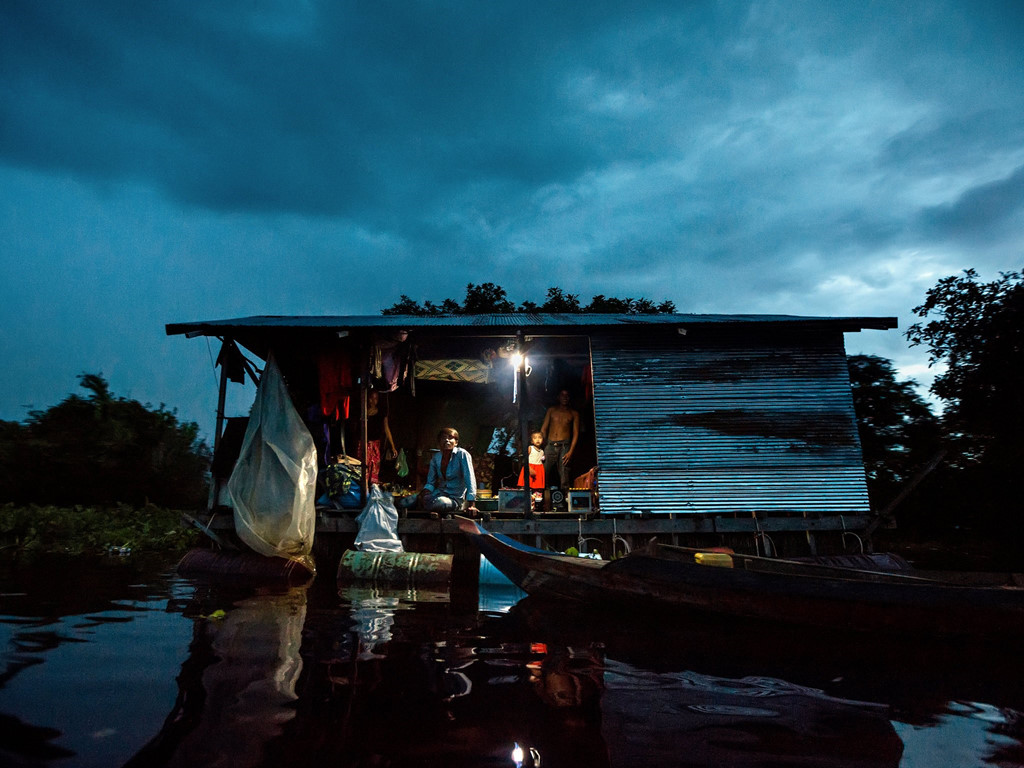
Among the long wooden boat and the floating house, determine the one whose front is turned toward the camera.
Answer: the floating house

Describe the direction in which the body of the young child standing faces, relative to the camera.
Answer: toward the camera

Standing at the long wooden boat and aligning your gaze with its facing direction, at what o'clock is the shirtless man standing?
The shirtless man standing is roughly at 2 o'clock from the long wooden boat.

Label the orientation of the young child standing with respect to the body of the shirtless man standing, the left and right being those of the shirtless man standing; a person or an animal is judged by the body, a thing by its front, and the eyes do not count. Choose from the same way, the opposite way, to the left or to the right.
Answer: the same way

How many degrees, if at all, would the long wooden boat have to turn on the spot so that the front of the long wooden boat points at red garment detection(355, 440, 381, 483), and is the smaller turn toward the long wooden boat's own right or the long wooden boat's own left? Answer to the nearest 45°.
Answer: approximately 45° to the long wooden boat's own right

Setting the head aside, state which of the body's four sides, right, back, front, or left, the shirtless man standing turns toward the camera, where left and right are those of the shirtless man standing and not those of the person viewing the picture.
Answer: front

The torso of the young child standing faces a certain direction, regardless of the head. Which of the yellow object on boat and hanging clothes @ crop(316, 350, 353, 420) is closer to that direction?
the yellow object on boat

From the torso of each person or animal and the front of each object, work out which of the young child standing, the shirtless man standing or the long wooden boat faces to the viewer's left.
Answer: the long wooden boat

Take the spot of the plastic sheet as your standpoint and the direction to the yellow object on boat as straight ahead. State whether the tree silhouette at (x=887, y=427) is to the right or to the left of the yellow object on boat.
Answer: left

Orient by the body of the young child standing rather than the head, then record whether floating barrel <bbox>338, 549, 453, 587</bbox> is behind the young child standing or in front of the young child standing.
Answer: in front

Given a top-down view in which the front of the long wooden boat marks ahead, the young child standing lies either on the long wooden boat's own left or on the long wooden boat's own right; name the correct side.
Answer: on the long wooden boat's own right

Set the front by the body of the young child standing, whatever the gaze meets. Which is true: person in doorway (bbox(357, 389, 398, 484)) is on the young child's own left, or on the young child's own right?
on the young child's own right

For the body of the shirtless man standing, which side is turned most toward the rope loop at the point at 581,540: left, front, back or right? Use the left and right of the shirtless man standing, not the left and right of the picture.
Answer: front

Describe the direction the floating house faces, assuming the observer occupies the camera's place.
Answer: facing the viewer

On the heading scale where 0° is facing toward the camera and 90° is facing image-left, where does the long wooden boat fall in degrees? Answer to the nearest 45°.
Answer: approximately 90°
